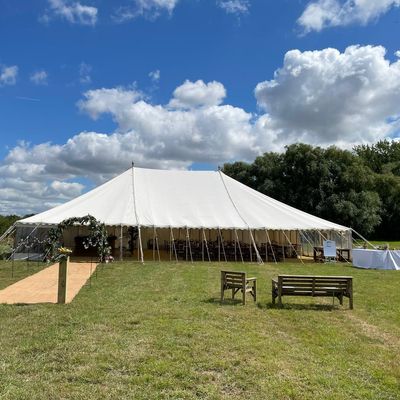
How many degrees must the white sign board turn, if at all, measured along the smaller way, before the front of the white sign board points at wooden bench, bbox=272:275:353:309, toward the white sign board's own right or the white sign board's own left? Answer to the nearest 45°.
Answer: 0° — it already faces it

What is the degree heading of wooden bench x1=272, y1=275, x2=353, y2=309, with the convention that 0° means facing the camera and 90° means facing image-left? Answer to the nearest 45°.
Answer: approximately 180°

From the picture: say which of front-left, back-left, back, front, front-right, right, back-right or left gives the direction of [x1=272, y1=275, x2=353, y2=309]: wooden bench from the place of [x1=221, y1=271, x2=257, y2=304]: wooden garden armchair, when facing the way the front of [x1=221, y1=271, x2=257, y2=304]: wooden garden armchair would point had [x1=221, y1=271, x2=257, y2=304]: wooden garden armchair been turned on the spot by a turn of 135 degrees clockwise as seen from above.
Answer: left

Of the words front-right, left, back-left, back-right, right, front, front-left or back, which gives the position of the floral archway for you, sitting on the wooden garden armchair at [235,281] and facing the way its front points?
left

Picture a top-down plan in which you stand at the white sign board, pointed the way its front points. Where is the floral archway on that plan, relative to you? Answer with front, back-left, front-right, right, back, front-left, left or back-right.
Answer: front-right

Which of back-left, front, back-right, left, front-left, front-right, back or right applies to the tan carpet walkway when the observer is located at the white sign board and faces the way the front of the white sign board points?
front-right

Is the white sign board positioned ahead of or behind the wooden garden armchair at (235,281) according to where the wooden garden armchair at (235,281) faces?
ahead

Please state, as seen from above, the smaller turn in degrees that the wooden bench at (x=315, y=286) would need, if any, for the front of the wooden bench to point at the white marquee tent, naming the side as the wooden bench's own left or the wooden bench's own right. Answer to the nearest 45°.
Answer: approximately 45° to the wooden bench's own left

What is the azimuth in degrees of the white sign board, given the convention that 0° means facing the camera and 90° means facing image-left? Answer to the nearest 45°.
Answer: approximately 0°

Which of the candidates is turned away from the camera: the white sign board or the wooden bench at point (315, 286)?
the wooden bench
